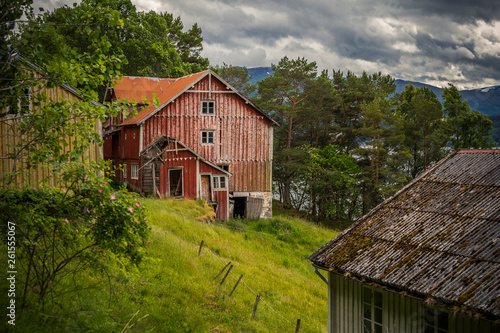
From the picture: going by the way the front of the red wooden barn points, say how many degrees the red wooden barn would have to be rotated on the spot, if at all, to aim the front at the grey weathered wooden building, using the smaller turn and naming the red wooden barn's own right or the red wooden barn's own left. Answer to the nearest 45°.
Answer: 0° — it already faces it

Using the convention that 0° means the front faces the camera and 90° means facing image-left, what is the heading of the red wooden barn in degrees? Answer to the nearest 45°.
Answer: approximately 0°
